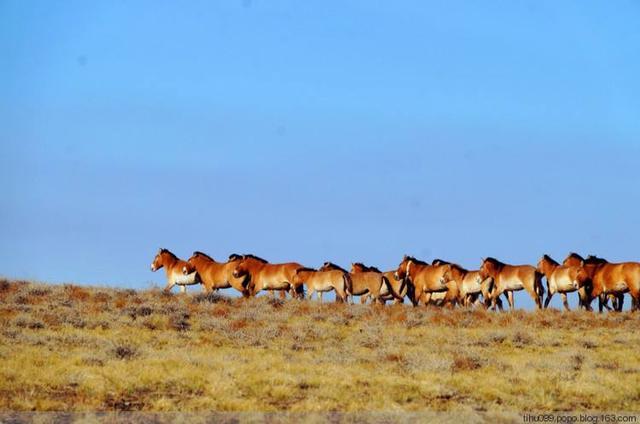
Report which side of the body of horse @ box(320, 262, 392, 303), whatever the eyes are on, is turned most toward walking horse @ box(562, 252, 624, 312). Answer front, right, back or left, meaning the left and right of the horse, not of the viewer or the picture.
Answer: back

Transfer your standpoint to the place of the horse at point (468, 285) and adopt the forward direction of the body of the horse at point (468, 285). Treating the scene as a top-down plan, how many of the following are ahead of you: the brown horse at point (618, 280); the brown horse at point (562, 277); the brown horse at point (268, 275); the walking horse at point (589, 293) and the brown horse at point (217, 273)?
2

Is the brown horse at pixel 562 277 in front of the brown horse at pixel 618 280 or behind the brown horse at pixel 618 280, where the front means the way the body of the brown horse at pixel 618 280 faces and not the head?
in front

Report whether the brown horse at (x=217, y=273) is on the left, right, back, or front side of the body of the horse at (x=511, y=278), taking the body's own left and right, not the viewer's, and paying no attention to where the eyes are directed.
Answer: front

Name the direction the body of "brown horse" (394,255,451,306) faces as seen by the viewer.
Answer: to the viewer's left

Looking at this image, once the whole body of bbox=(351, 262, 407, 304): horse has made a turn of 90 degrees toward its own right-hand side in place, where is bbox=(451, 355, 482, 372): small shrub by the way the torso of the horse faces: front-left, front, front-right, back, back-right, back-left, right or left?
back

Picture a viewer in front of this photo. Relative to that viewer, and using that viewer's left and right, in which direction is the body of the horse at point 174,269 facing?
facing to the left of the viewer

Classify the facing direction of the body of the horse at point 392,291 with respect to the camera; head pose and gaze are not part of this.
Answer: to the viewer's left

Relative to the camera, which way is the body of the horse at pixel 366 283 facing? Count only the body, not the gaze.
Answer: to the viewer's left

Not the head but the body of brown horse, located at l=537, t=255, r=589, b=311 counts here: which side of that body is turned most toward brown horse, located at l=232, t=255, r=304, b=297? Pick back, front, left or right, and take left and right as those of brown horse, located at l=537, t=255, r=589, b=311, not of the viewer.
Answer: front

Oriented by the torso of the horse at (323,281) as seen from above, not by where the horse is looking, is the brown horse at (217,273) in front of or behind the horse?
in front

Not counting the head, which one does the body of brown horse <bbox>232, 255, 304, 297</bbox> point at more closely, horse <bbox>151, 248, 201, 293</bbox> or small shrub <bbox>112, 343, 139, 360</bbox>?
the horse

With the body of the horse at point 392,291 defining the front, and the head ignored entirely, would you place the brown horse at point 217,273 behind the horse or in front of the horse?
in front

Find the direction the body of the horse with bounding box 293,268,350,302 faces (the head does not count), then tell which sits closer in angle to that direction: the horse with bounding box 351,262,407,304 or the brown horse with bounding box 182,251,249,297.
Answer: the brown horse
